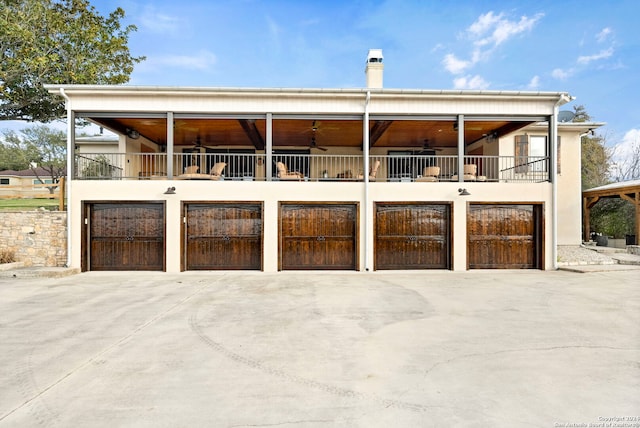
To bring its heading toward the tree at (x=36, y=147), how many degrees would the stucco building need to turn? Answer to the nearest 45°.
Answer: approximately 135° to its right

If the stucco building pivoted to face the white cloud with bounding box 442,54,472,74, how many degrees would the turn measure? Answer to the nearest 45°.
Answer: approximately 135° to its left

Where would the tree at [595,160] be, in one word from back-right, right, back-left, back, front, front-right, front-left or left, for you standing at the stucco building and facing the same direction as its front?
back-left

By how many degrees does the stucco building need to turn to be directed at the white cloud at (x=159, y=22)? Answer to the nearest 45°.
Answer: approximately 135° to its right

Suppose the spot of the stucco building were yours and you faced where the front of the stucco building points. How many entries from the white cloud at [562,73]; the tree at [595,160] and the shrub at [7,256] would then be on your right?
1

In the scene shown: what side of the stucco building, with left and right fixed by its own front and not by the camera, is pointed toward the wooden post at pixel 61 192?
right

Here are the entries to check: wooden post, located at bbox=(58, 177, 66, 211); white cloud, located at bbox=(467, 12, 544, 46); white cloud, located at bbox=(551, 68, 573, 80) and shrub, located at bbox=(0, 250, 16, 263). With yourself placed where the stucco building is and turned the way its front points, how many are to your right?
2

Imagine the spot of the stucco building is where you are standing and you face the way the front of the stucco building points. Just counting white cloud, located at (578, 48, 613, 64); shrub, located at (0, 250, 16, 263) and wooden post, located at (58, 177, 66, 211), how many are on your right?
2

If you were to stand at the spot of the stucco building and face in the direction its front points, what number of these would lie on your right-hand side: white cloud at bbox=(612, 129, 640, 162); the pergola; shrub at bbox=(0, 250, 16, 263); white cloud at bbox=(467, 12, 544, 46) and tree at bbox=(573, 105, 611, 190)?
1

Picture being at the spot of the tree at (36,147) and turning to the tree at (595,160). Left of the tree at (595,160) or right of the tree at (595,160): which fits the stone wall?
right

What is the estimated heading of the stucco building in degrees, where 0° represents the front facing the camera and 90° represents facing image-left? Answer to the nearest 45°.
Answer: approximately 0°

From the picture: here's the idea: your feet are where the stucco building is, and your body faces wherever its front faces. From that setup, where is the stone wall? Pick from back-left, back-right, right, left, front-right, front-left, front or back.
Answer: right

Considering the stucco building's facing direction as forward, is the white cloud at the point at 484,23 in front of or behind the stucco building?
behind

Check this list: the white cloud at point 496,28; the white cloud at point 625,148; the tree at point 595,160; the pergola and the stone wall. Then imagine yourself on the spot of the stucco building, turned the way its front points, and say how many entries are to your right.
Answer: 1
